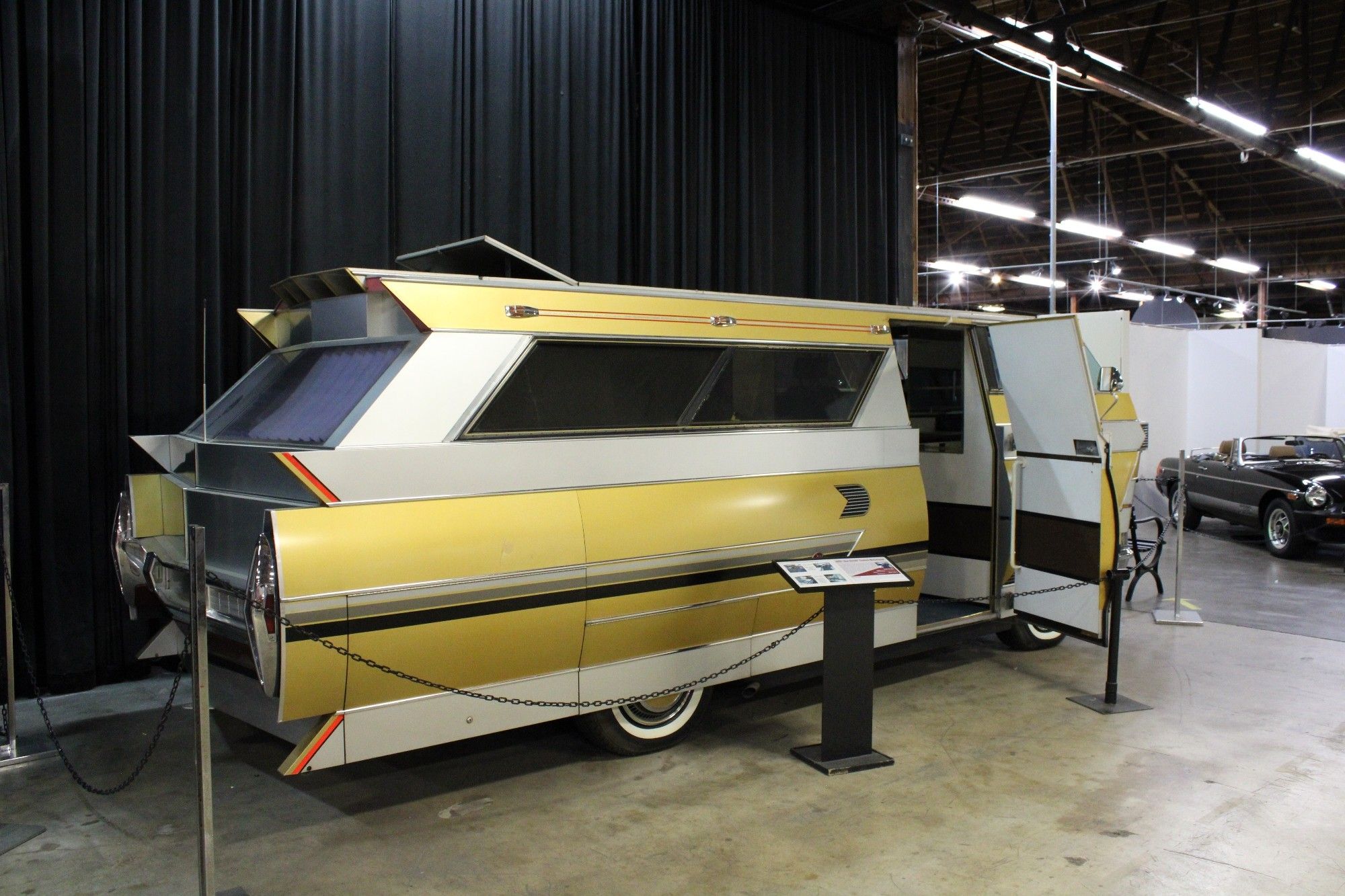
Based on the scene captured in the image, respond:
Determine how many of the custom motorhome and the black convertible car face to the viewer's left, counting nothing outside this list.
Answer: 0

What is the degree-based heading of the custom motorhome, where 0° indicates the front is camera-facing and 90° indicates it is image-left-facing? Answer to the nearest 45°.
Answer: approximately 225°

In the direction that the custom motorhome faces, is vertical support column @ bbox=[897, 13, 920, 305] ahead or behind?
ahead

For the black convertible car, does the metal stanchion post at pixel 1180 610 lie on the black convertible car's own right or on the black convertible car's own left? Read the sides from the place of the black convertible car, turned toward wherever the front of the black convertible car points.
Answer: on the black convertible car's own right

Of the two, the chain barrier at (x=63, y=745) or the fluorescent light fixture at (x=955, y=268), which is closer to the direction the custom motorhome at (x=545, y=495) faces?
the fluorescent light fixture

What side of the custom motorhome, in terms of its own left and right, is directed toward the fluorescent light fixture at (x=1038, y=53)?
front

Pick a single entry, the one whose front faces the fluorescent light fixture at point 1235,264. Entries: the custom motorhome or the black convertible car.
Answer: the custom motorhome

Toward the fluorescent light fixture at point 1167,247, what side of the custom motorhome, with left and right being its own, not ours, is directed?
front

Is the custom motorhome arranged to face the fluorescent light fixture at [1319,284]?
yes

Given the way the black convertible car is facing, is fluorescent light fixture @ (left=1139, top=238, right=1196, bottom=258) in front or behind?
behind

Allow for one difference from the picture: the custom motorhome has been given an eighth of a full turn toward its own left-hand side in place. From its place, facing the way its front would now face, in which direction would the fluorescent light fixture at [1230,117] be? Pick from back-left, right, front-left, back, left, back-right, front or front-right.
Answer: front-right

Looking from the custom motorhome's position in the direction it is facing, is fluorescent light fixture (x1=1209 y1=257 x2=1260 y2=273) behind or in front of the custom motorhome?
in front
